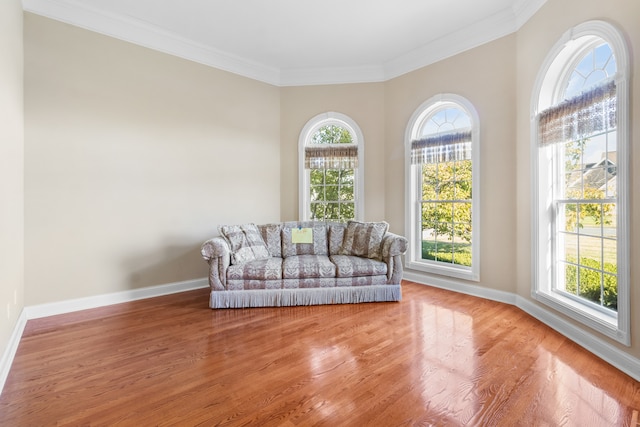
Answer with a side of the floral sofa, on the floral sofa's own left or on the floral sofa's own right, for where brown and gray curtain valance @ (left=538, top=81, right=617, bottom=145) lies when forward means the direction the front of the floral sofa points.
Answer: on the floral sofa's own left

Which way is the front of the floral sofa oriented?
toward the camera
